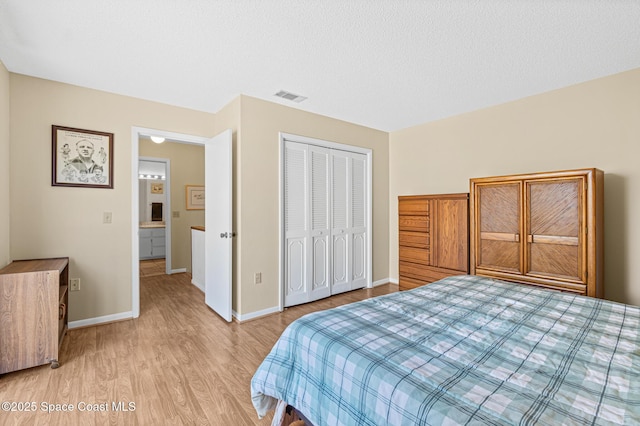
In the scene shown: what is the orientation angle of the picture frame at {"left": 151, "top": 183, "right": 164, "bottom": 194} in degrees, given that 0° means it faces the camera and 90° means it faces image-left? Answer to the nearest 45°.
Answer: approximately 0°

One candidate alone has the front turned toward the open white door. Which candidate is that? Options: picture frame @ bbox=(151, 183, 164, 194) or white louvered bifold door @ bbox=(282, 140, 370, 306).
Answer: the picture frame

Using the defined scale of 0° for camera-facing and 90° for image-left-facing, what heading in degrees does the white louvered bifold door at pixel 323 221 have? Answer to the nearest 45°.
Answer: approximately 315°

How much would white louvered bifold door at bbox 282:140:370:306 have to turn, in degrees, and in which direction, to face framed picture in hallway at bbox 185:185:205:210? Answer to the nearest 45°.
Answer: approximately 180°

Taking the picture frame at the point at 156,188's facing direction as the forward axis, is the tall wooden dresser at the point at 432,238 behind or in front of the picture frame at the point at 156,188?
in front

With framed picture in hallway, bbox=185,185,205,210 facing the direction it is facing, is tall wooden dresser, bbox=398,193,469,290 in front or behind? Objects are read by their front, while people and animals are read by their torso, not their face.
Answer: in front

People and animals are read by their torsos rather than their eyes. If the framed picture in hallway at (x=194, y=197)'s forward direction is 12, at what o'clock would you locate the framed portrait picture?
The framed portrait picture is roughly at 1 o'clock from the framed picture in hallway.

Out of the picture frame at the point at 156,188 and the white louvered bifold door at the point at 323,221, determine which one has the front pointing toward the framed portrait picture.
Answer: the picture frame

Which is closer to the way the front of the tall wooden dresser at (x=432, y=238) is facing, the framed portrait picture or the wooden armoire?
the framed portrait picture

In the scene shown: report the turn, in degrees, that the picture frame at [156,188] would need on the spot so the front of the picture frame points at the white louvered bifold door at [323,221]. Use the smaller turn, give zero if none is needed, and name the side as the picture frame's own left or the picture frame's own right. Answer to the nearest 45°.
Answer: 0° — it already faces it

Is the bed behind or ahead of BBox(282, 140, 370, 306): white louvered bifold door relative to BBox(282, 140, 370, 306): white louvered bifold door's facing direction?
ahead

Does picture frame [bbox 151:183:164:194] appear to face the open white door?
yes

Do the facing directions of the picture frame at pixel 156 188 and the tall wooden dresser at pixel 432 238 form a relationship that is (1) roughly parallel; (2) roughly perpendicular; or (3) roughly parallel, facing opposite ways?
roughly perpendicular

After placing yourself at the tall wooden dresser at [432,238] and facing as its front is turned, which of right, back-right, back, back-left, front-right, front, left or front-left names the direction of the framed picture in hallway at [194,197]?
front-right
